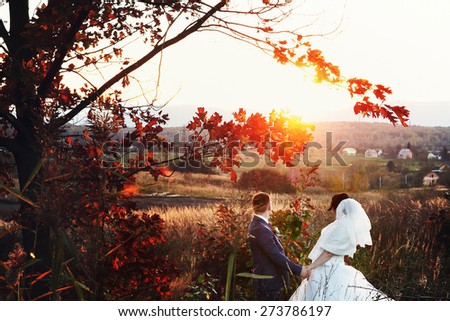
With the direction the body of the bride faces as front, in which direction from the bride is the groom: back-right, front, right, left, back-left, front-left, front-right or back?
front-left

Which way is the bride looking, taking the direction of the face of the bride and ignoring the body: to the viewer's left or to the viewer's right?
to the viewer's left

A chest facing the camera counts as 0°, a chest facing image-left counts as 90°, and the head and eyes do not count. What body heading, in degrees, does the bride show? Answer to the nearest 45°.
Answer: approximately 90°

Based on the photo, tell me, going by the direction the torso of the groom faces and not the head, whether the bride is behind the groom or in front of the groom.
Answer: in front

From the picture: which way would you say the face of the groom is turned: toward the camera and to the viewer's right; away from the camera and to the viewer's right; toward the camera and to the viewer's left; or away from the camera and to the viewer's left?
away from the camera and to the viewer's right
